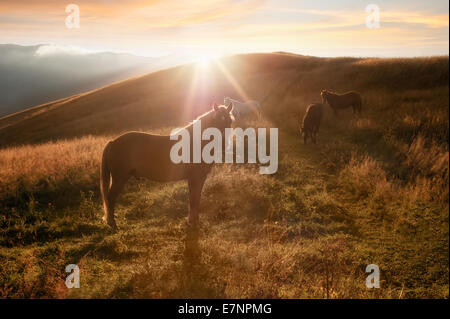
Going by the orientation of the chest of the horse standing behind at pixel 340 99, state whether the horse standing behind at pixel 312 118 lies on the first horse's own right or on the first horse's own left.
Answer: on the first horse's own left

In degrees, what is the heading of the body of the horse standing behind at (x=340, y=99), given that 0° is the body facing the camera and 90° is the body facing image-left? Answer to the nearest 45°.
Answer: approximately 90°

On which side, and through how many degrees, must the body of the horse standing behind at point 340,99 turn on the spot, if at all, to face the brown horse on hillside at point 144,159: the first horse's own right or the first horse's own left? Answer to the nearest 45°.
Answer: approximately 90° to the first horse's own left

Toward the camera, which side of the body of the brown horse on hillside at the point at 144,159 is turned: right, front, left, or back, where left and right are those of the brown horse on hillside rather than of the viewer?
right

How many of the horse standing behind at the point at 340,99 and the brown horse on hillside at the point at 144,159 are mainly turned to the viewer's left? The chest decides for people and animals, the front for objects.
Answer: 1
